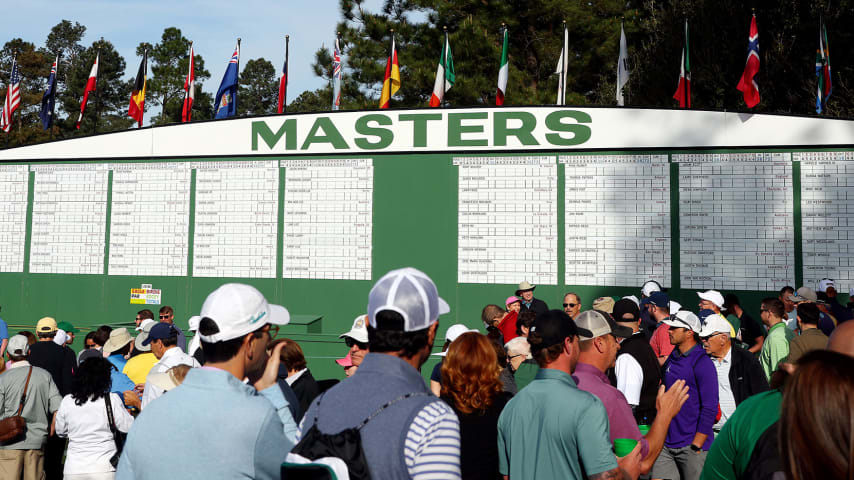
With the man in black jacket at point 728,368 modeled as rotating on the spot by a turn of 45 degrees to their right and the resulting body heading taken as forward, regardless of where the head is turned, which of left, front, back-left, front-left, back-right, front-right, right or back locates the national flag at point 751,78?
right

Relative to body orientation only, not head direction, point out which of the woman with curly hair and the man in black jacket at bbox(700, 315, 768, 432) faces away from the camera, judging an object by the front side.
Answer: the woman with curly hair

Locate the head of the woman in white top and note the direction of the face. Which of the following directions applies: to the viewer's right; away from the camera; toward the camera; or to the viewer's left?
away from the camera

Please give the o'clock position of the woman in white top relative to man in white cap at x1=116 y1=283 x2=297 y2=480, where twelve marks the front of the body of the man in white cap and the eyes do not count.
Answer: The woman in white top is roughly at 10 o'clock from the man in white cap.

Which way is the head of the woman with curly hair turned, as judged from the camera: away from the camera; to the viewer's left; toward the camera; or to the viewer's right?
away from the camera

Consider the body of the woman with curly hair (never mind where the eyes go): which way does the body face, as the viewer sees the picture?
away from the camera

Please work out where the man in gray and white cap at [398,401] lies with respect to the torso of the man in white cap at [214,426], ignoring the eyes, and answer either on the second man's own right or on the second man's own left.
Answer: on the second man's own right

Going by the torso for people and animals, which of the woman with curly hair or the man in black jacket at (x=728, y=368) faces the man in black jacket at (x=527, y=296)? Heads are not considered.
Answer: the woman with curly hair

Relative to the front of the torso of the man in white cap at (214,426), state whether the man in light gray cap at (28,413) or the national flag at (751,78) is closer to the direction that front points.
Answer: the national flag

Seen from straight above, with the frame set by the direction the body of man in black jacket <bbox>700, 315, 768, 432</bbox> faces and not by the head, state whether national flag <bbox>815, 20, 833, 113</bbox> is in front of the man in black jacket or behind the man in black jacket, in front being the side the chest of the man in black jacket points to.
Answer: behind

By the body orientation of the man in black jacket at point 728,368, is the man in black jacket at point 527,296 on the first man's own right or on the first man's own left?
on the first man's own right
